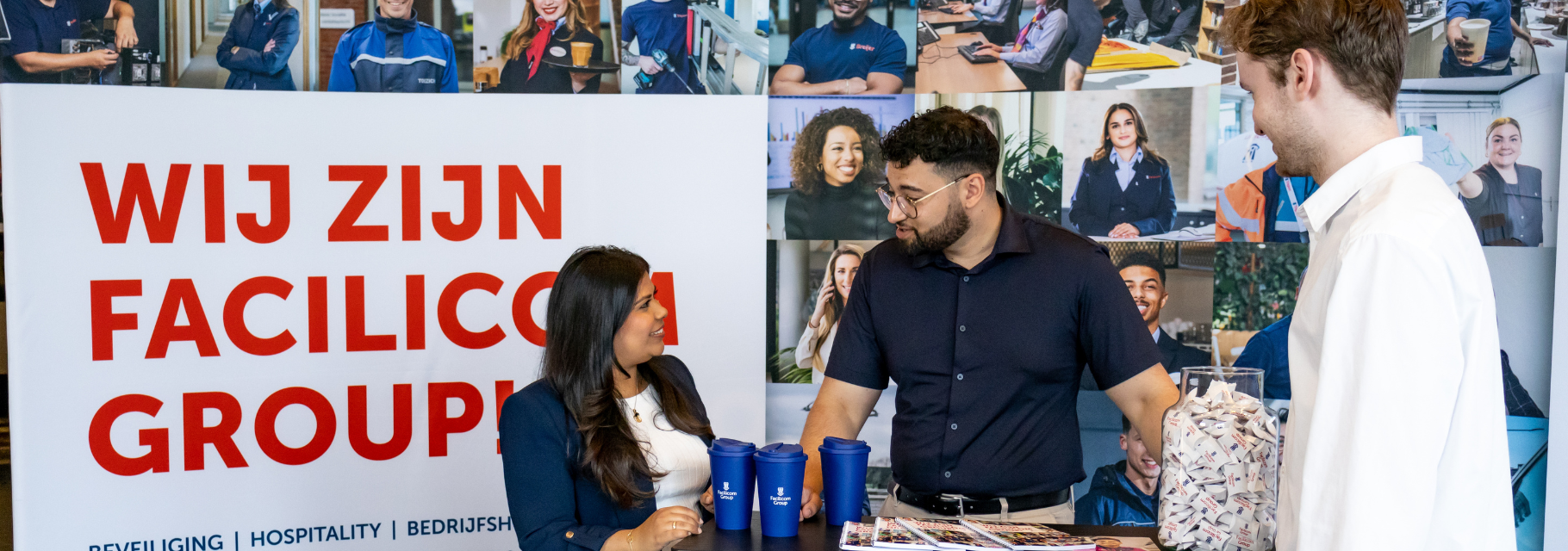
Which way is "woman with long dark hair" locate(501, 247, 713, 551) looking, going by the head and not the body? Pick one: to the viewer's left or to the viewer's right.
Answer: to the viewer's right

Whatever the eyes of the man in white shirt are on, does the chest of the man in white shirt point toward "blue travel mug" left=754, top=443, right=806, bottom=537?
yes

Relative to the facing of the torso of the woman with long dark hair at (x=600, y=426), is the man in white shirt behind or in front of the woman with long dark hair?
in front

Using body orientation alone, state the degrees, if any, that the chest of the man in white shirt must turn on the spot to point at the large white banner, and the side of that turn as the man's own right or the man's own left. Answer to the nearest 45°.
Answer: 0° — they already face it

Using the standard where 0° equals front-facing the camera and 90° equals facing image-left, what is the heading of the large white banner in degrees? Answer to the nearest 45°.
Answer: approximately 0°

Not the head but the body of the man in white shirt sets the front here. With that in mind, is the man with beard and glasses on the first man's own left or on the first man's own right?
on the first man's own right

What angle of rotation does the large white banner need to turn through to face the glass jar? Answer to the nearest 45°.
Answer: approximately 45° to its left

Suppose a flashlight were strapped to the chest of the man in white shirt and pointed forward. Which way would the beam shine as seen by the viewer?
to the viewer's left

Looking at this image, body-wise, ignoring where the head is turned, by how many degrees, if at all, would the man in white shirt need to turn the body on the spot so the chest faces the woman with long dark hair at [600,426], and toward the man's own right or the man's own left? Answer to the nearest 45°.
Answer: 0° — they already face them

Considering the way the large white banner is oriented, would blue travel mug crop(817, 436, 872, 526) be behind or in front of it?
in front

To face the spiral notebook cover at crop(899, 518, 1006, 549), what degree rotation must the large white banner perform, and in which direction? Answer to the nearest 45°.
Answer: approximately 45° to its left
